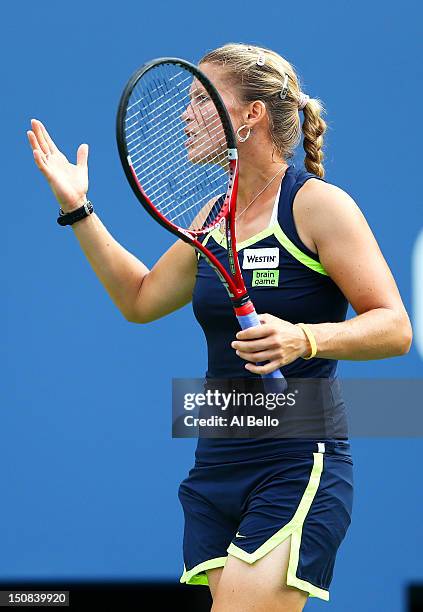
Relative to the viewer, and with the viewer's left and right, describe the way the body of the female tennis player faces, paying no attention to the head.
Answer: facing the viewer and to the left of the viewer

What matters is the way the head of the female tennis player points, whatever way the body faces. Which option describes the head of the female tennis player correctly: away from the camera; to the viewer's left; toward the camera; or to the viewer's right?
to the viewer's left
